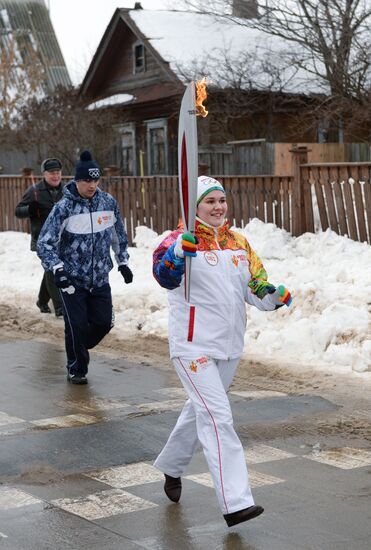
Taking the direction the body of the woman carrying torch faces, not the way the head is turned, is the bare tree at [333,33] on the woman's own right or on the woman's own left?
on the woman's own left

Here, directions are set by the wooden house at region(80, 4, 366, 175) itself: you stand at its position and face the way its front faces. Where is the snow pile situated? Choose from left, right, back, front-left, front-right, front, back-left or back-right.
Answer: front-left

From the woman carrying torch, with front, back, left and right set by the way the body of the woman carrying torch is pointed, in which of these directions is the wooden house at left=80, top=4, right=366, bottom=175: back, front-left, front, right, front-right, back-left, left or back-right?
back-left

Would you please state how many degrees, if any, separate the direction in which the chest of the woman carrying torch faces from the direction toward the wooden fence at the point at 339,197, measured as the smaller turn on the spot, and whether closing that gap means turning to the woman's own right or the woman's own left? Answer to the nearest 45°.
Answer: approximately 135° to the woman's own left

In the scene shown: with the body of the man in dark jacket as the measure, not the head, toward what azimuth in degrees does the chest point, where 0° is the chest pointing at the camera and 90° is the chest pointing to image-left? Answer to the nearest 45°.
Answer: approximately 315°

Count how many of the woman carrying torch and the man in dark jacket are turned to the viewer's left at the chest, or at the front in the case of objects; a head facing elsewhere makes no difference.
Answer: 0
